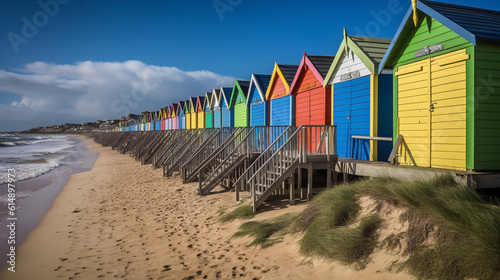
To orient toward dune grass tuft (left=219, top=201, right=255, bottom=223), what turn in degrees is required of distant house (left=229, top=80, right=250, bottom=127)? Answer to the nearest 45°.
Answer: approximately 45° to its left

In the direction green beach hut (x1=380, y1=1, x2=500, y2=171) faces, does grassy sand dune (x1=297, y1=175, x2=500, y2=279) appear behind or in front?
in front

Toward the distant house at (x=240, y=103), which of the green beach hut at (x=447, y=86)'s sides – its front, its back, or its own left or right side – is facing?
right

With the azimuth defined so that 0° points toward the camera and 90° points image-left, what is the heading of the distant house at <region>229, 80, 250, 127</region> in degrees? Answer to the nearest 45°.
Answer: approximately 45°

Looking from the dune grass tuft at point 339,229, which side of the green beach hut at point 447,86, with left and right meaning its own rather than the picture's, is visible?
front

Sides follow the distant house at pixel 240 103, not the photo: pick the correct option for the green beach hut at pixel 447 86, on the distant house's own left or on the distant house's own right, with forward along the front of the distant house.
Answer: on the distant house's own left

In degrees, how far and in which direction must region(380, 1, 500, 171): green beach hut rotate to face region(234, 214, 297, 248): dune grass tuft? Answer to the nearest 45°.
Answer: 0° — it already faces it

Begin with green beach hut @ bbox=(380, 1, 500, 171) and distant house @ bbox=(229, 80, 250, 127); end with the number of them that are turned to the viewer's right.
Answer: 0

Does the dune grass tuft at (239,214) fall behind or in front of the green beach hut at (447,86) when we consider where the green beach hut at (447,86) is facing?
in front

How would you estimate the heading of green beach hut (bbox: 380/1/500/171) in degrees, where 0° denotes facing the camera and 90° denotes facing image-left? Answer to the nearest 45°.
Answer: approximately 45°

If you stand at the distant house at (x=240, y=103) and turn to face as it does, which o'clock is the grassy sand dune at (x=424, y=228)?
The grassy sand dune is roughly at 10 o'clock from the distant house.

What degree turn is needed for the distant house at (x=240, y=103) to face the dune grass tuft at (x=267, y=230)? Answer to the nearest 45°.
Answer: approximately 45° to its left

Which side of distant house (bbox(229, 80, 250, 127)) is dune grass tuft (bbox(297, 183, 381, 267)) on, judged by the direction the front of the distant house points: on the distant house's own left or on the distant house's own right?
on the distant house's own left
